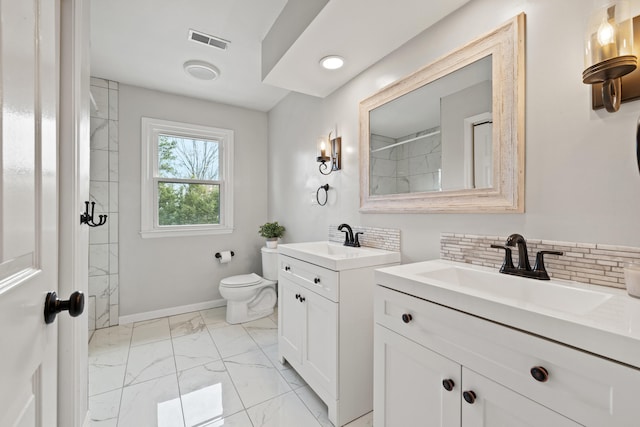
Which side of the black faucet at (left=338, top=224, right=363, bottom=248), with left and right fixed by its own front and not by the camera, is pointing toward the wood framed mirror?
left

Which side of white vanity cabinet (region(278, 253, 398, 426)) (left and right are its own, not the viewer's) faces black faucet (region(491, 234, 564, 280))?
left

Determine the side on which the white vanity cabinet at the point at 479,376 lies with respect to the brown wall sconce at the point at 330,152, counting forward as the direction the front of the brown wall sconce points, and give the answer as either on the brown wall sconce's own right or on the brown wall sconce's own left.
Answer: on the brown wall sconce's own left

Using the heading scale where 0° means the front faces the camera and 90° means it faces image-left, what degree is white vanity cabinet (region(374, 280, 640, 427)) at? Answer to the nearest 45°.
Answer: approximately 45°

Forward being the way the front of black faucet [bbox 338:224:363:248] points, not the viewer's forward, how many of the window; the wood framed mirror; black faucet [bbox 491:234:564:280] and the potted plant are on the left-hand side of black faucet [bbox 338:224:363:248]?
2

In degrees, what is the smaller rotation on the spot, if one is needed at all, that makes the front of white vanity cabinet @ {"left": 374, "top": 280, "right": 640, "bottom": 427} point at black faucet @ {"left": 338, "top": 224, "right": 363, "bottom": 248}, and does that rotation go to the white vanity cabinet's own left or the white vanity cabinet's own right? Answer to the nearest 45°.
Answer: approximately 90° to the white vanity cabinet's own right
